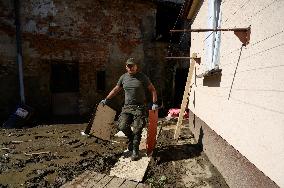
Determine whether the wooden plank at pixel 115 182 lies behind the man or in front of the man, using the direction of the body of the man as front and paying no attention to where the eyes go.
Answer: in front

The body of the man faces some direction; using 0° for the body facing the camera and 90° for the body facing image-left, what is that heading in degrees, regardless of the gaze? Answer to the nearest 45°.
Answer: approximately 0°

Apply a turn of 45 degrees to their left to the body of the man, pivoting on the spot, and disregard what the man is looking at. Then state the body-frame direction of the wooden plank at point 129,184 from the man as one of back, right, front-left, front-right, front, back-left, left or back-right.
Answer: front-right

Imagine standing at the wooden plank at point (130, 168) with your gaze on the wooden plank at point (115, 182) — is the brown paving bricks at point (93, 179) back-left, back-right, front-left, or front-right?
front-right
